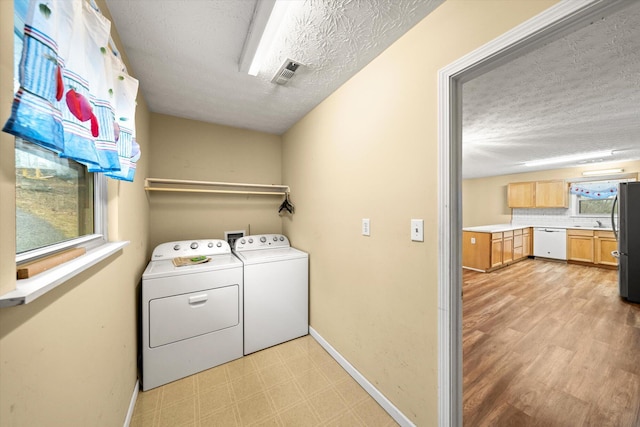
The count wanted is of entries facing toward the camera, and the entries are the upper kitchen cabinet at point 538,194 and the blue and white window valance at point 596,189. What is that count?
2

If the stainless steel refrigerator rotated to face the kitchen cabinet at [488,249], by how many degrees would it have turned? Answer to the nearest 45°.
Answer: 0° — it already faces it

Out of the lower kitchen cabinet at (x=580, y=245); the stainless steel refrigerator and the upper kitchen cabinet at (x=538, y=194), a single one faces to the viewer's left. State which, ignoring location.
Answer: the stainless steel refrigerator

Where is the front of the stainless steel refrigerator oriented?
to the viewer's left

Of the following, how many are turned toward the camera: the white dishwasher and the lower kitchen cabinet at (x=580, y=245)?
2

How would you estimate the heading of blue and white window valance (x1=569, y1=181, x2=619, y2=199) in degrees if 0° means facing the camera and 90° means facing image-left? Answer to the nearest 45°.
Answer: approximately 0°

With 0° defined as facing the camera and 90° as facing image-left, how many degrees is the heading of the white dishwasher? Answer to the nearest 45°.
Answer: approximately 0°

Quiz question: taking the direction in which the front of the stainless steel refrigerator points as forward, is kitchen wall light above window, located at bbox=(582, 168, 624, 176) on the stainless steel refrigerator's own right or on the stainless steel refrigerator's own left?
on the stainless steel refrigerator's own right
